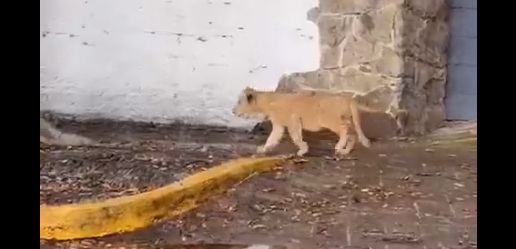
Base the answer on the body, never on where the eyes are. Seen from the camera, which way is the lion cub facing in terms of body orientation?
to the viewer's left
